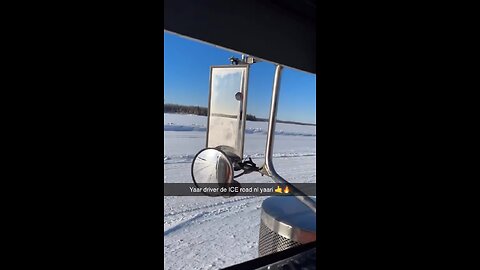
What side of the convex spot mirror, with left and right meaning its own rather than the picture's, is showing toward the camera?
front
